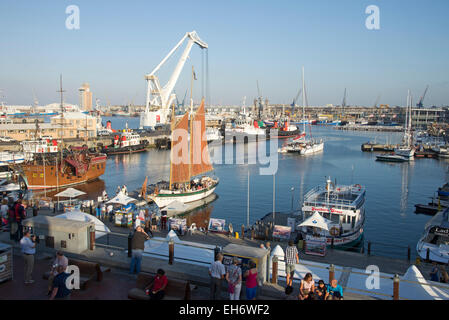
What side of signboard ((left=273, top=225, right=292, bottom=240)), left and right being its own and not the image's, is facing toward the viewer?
front

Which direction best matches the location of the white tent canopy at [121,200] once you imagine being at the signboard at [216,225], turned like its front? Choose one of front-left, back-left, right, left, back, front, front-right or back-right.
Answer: back-right

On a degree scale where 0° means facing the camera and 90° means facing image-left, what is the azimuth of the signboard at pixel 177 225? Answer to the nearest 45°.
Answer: approximately 0°

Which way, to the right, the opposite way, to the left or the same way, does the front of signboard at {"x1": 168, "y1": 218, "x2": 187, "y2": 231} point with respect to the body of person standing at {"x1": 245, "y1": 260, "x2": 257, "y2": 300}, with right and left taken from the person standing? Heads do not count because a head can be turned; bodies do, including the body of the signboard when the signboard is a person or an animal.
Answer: the opposite way

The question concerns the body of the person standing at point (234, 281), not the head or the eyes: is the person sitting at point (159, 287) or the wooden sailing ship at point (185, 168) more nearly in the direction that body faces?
the wooden sailing ship

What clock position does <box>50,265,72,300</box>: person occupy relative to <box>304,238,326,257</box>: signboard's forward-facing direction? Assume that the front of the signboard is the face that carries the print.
The person is roughly at 1 o'clock from the signboard.

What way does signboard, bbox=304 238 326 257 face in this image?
toward the camera

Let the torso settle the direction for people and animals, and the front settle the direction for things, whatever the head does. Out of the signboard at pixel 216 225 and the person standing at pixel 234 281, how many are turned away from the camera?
1

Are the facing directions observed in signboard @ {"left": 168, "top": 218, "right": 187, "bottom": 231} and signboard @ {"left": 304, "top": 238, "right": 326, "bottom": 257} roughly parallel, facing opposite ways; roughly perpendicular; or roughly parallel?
roughly parallel

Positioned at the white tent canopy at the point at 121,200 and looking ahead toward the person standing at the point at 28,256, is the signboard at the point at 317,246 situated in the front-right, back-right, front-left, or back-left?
front-left

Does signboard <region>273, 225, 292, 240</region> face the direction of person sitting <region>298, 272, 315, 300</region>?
yes
